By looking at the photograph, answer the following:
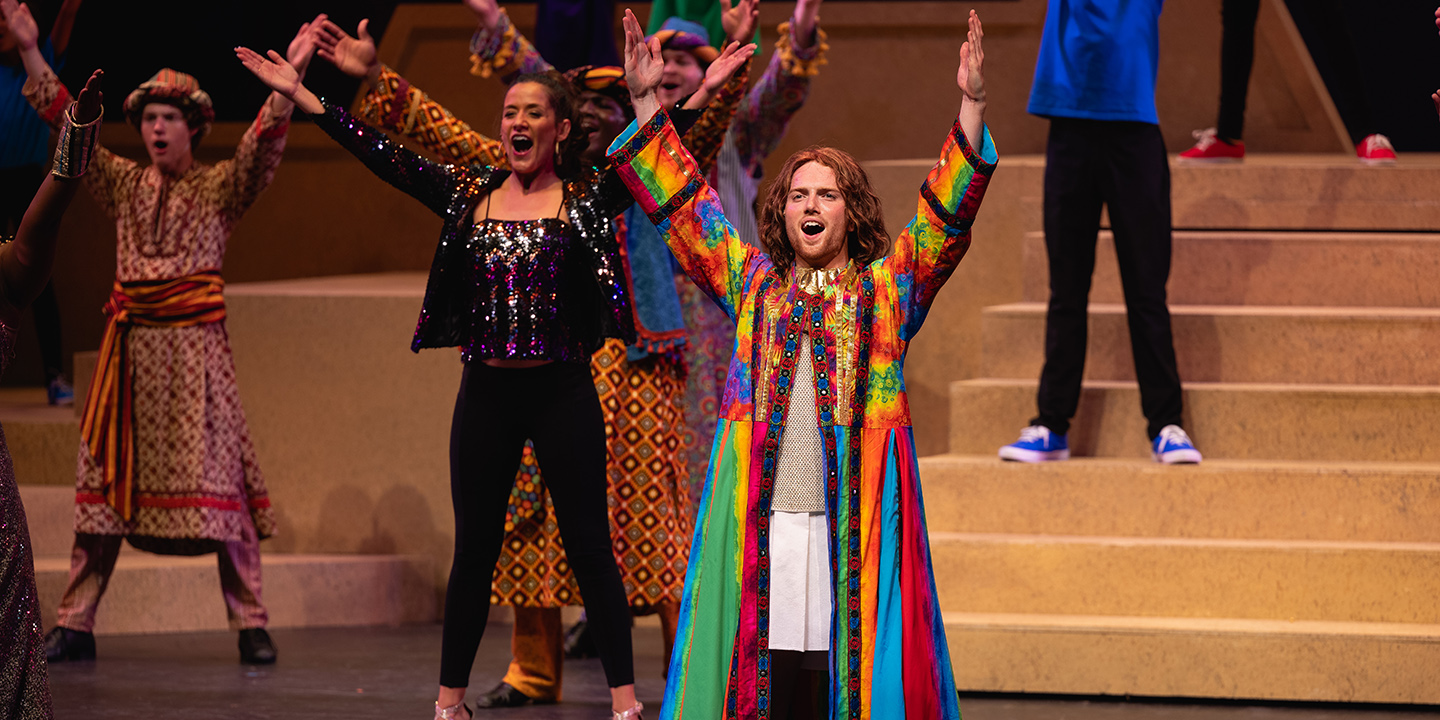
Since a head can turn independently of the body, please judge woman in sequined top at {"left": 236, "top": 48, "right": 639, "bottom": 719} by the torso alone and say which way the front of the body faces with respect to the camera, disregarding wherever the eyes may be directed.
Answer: toward the camera

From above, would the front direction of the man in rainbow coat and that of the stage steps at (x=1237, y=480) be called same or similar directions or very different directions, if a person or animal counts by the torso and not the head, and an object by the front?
same or similar directions

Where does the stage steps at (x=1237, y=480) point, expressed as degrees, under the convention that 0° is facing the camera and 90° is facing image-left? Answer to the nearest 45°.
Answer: approximately 0°

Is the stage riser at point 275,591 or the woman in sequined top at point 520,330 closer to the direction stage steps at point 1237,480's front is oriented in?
the woman in sequined top

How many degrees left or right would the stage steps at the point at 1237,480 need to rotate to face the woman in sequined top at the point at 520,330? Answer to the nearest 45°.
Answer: approximately 45° to its right

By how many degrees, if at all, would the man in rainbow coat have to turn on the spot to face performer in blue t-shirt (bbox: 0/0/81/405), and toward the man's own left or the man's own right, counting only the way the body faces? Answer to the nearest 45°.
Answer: approximately 135° to the man's own right

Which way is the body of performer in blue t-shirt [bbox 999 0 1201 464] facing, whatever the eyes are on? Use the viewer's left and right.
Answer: facing the viewer

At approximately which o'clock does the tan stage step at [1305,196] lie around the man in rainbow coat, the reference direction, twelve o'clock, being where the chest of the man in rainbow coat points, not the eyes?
The tan stage step is roughly at 7 o'clock from the man in rainbow coat.

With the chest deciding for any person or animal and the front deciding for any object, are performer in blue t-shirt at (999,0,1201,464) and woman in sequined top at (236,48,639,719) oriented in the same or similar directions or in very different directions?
same or similar directions

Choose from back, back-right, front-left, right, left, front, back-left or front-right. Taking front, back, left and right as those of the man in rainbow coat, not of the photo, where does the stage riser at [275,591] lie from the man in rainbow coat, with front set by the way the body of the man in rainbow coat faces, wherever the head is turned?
back-right

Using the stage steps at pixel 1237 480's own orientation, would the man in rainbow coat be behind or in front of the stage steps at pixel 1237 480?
in front

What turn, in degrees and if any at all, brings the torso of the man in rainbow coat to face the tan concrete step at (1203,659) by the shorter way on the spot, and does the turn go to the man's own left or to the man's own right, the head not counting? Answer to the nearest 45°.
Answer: approximately 135° to the man's own left

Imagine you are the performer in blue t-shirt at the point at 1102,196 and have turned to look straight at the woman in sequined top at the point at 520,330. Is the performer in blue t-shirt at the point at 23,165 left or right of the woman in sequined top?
right
